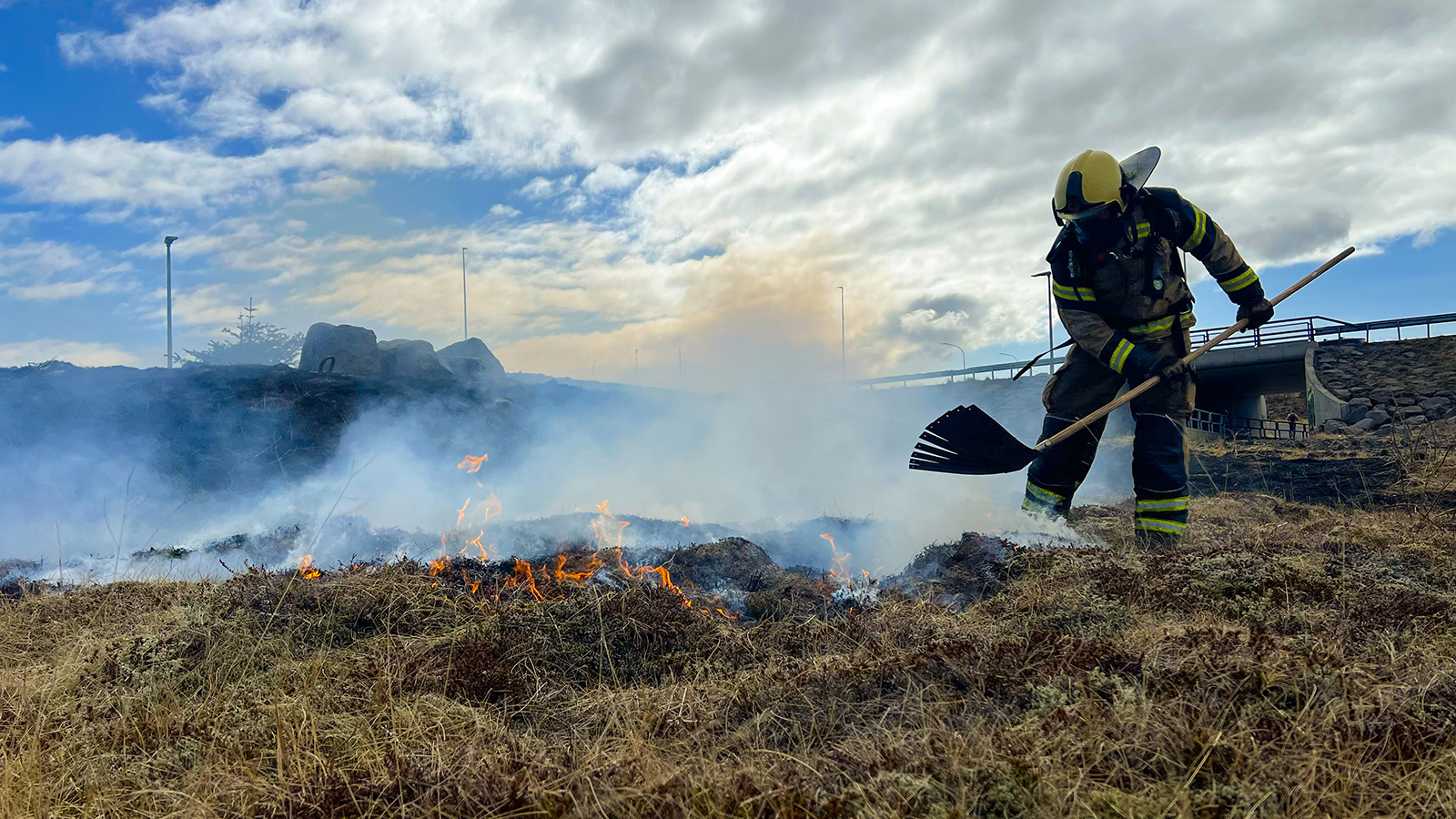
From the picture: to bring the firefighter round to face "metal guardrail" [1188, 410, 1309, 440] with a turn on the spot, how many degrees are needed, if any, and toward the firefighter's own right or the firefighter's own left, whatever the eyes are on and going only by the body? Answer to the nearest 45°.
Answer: approximately 135° to the firefighter's own right

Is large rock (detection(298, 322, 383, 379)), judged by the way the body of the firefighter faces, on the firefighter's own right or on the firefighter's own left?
on the firefighter's own right

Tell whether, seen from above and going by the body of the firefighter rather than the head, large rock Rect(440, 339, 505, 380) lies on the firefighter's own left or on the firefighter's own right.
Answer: on the firefighter's own right

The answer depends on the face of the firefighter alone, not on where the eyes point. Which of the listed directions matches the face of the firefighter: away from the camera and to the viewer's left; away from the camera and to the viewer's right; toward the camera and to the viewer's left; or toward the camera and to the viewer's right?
toward the camera and to the viewer's left

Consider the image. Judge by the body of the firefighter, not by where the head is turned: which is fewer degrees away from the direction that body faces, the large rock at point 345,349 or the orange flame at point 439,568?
the orange flame

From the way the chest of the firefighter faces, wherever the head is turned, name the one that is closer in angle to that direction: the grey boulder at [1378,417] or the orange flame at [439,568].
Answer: the orange flame

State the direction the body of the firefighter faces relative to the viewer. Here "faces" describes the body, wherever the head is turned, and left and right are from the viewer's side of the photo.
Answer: facing the viewer and to the left of the viewer

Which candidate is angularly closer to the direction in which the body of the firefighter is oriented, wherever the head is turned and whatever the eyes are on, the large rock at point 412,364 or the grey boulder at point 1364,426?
the large rock

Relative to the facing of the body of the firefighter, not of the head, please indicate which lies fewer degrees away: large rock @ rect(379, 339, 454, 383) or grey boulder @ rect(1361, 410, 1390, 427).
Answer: the large rock

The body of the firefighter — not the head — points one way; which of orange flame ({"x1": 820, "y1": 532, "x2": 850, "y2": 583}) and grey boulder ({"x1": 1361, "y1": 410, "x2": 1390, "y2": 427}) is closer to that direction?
the orange flame

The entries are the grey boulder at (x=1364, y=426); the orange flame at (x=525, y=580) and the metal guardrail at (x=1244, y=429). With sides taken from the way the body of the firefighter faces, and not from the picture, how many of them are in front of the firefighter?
1

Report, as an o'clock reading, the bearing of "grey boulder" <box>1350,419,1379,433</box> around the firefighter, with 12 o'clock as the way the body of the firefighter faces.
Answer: The grey boulder is roughly at 5 o'clock from the firefighter.

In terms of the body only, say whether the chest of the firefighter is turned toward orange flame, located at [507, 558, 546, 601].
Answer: yes
